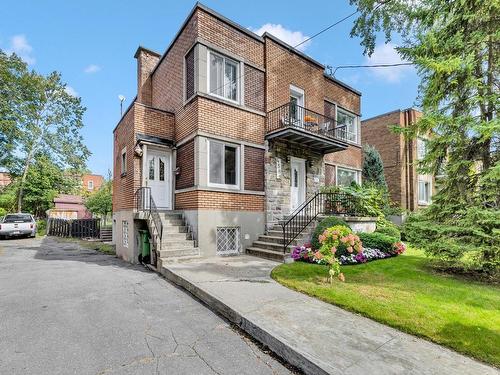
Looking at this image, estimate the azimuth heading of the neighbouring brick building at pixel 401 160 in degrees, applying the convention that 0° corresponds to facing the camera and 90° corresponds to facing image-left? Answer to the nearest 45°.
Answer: approximately 315°

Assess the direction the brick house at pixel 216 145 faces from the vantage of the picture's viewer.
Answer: facing the viewer and to the right of the viewer

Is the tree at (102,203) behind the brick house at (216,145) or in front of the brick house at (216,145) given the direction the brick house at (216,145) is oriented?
behind

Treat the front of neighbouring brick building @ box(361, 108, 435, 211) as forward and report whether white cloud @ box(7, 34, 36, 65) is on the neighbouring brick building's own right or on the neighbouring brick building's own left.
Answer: on the neighbouring brick building's own right
